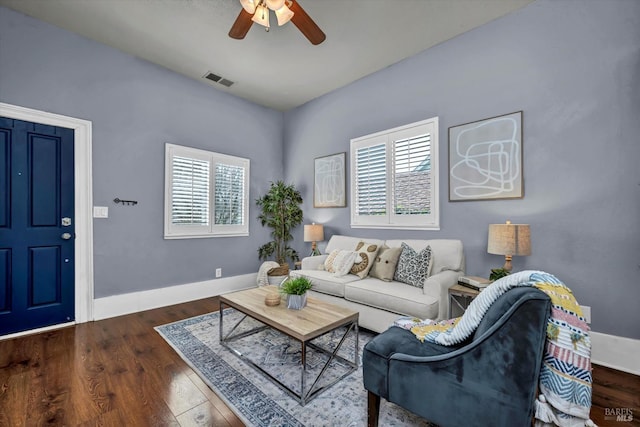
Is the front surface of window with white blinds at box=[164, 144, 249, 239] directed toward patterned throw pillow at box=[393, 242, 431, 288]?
yes

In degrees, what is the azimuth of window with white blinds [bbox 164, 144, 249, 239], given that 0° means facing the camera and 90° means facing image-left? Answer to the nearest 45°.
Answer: approximately 315°

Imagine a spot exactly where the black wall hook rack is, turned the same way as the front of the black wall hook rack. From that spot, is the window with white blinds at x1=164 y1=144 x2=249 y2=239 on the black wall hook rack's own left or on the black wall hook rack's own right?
on the black wall hook rack's own left

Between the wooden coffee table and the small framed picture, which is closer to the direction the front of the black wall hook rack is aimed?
the wooden coffee table

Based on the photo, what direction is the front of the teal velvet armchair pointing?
to the viewer's left

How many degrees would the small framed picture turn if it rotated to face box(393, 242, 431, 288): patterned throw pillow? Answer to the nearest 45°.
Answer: approximately 90° to its left

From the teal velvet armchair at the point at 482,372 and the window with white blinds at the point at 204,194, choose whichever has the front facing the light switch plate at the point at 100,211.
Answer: the teal velvet armchair

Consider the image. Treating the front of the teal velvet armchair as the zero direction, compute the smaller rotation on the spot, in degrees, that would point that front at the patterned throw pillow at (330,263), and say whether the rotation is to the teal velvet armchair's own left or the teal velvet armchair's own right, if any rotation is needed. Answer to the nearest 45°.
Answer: approximately 45° to the teal velvet armchair's own right
